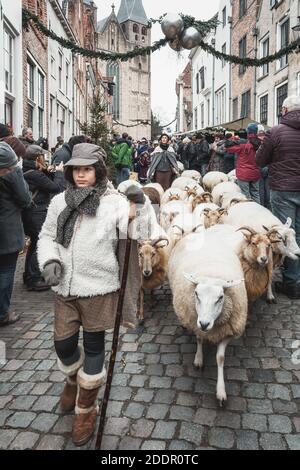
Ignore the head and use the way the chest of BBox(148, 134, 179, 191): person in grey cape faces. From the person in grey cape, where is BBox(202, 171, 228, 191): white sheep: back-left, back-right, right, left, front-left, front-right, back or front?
left

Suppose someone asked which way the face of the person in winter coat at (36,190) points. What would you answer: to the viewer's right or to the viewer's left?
to the viewer's right

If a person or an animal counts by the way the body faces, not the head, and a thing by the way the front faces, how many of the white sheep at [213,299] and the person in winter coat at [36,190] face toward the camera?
1

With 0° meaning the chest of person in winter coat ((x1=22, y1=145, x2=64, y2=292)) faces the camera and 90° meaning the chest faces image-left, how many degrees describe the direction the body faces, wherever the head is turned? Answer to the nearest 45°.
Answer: approximately 270°

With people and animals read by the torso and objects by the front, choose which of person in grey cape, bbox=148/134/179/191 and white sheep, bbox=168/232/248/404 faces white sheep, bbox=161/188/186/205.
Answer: the person in grey cape

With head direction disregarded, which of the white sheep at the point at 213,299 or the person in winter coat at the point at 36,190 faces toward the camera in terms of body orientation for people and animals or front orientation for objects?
the white sheep

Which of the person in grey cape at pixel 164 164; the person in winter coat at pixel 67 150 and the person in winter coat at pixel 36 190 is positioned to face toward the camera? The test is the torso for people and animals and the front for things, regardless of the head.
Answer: the person in grey cape at pixel 164 164

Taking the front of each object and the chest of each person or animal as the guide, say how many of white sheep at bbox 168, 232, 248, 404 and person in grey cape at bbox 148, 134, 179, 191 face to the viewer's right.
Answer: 0

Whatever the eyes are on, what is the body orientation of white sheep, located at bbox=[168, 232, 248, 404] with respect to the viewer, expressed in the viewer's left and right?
facing the viewer
